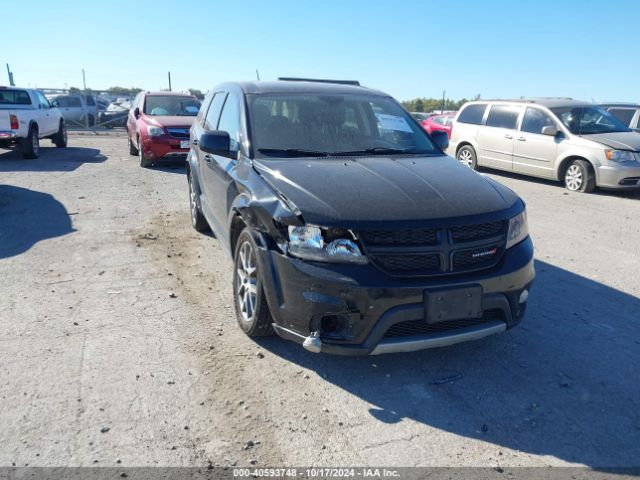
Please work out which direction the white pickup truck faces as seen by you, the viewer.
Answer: facing away from the viewer and to the right of the viewer

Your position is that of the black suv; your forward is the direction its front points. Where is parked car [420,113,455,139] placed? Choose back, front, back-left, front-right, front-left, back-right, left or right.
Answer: back-left

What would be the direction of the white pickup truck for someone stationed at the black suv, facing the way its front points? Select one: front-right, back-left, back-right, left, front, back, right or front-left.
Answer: back

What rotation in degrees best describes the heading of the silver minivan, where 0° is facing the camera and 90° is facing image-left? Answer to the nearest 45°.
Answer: approximately 315°

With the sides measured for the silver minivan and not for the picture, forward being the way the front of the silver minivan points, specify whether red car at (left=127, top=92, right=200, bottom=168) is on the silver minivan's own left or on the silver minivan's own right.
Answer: on the silver minivan's own right

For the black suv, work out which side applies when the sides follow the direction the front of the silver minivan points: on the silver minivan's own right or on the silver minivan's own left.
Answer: on the silver minivan's own right

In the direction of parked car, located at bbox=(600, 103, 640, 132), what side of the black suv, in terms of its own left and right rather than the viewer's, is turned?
left

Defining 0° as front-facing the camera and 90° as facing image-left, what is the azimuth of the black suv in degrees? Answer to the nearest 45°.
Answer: approximately 315°

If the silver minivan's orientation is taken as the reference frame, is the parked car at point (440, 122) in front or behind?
behind

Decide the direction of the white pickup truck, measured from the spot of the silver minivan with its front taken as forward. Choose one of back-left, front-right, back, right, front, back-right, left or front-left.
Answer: back-right

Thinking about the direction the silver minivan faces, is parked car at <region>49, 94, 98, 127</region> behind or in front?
behind

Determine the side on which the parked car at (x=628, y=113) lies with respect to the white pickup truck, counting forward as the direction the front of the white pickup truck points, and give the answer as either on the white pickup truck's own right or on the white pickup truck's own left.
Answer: on the white pickup truck's own right

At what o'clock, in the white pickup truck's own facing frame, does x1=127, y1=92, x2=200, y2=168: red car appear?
The red car is roughly at 3 o'clock from the white pickup truck.
